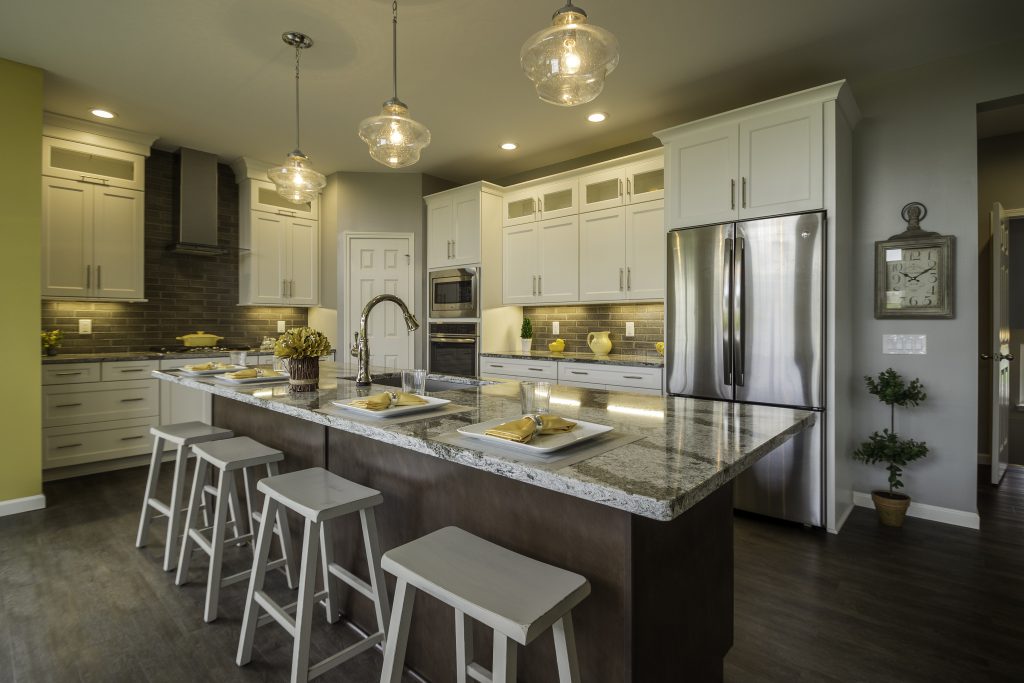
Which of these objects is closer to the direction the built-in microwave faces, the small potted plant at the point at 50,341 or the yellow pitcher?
the small potted plant

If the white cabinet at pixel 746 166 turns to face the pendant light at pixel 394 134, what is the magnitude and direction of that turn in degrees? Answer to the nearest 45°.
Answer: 0° — it already faces it

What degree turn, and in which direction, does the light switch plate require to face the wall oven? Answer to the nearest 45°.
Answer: approximately 90° to its right

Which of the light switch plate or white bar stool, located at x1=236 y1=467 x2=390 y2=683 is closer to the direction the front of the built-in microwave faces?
the white bar stool

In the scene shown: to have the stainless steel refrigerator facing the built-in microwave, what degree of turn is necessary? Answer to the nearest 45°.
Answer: approximately 45° to its right

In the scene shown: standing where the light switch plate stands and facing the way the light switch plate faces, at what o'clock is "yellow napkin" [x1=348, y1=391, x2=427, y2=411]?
The yellow napkin is roughly at 1 o'clock from the light switch plate.
